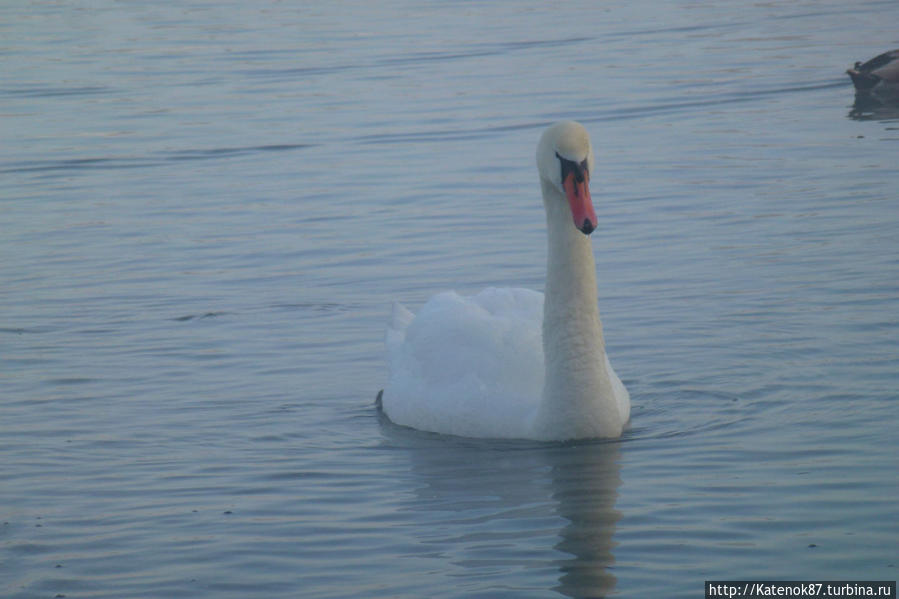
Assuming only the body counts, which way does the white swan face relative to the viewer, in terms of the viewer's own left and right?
facing the viewer and to the right of the viewer
